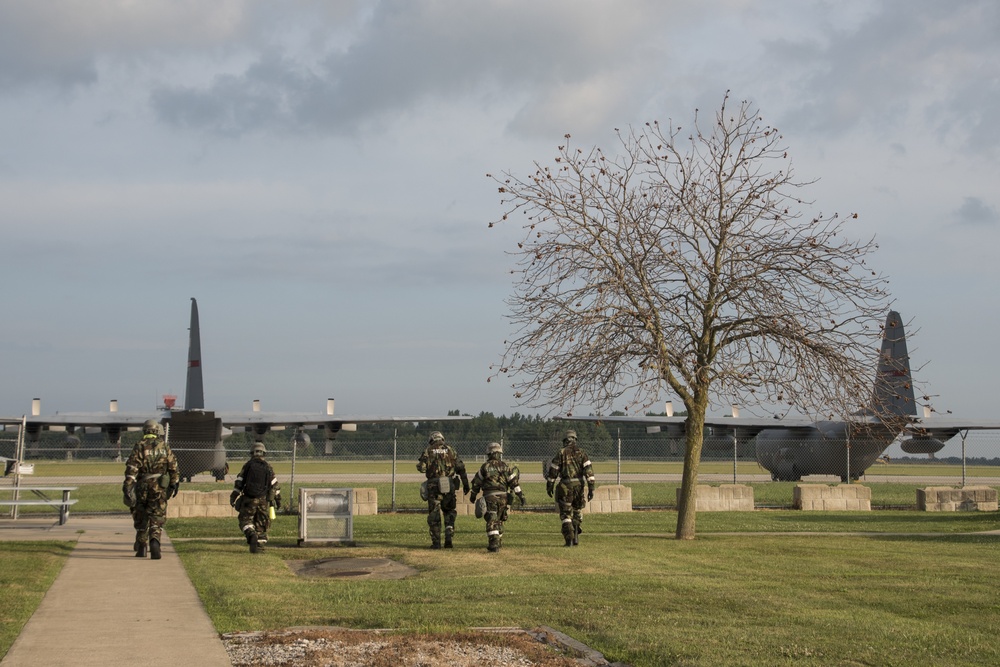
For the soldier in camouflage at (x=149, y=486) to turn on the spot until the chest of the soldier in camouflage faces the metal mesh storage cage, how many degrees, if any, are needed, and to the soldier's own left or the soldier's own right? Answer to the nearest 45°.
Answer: approximately 45° to the soldier's own right

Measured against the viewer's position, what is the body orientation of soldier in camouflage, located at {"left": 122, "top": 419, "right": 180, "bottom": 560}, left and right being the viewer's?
facing away from the viewer

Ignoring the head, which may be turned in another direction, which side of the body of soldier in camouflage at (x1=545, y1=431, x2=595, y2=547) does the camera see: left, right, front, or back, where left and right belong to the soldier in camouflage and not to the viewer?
back

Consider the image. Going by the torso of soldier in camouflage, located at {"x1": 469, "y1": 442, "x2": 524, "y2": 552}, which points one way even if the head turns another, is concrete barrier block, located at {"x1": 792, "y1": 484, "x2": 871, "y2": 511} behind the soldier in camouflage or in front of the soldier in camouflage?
in front

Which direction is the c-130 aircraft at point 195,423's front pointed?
away from the camera

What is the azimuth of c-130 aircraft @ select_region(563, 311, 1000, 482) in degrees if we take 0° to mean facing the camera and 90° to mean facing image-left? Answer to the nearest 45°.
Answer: approximately 135°

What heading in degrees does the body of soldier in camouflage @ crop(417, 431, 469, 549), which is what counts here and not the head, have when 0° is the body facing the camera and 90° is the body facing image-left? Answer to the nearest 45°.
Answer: approximately 180°

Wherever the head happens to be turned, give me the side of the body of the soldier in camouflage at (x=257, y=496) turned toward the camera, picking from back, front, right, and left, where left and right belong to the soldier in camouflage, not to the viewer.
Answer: back

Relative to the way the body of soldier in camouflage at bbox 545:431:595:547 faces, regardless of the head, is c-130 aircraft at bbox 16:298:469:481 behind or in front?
in front

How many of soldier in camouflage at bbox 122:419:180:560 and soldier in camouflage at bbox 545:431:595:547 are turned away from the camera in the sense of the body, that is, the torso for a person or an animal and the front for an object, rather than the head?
2

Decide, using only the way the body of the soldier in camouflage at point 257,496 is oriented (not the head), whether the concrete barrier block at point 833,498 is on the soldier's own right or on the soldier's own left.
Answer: on the soldier's own right

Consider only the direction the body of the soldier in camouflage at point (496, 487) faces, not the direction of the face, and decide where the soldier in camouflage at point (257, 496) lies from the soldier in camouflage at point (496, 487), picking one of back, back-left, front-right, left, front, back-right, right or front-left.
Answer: left

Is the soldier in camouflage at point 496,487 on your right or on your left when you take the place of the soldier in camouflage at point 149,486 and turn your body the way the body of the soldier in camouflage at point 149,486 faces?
on your right
